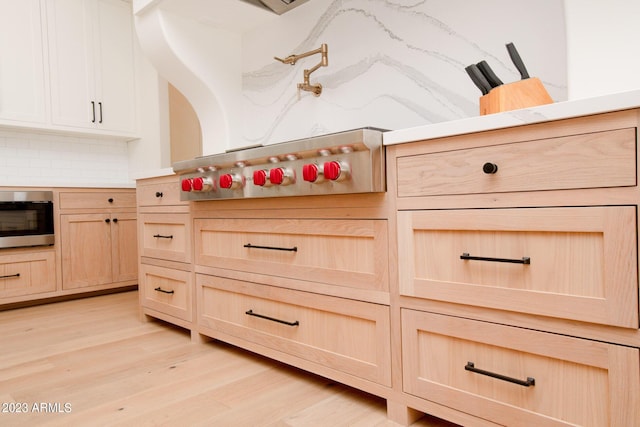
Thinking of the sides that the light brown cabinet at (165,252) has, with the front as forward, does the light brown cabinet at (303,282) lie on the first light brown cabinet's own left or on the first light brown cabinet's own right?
on the first light brown cabinet's own left

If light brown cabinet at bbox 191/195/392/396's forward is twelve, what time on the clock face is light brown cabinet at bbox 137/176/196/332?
light brown cabinet at bbox 137/176/196/332 is roughly at 3 o'clock from light brown cabinet at bbox 191/195/392/396.

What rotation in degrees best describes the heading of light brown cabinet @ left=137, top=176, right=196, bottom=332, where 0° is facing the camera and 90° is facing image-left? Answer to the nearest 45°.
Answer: approximately 45°

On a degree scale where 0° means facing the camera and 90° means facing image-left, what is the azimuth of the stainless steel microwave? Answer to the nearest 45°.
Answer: approximately 0°

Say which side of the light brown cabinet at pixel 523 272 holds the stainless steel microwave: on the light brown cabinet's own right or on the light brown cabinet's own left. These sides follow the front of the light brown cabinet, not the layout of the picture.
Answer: on the light brown cabinet's own right

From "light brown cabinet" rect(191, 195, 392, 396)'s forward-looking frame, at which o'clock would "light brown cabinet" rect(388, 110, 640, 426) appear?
"light brown cabinet" rect(388, 110, 640, 426) is roughly at 9 o'clock from "light brown cabinet" rect(191, 195, 392, 396).

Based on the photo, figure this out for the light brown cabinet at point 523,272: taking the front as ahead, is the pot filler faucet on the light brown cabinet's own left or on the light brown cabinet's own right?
on the light brown cabinet's own right

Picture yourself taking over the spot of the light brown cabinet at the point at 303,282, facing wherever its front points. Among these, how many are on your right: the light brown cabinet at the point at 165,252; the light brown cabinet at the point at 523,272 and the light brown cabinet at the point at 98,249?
2

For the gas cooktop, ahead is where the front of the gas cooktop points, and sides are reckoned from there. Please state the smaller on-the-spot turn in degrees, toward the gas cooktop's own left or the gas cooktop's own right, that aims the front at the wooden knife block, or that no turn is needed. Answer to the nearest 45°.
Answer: approximately 90° to the gas cooktop's own left

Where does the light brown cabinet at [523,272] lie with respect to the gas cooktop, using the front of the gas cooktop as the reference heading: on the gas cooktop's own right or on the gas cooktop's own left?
on the gas cooktop's own left
